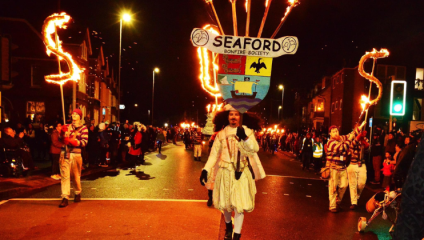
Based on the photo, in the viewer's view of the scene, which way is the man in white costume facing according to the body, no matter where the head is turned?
toward the camera

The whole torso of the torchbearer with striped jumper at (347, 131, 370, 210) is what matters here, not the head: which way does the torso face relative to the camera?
toward the camera

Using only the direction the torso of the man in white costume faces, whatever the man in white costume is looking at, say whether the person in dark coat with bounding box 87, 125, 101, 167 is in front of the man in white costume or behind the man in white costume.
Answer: behind

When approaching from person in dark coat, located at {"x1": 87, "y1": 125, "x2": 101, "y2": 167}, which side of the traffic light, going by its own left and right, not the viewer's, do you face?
right

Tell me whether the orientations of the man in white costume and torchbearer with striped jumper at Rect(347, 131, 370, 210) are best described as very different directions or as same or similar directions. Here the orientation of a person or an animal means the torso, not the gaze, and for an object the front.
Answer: same or similar directions

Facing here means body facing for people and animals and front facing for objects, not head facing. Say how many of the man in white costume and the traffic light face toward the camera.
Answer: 2

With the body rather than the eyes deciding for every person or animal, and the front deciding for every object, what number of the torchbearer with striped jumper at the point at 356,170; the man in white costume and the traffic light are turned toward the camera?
3

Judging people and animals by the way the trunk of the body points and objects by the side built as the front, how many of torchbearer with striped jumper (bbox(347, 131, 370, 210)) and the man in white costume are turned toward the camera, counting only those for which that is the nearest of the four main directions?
2

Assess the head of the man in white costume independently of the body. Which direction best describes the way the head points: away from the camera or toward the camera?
toward the camera

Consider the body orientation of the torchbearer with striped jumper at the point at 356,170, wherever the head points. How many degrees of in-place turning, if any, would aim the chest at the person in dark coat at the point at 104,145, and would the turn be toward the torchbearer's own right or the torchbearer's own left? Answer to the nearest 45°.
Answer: approximately 90° to the torchbearer's own right

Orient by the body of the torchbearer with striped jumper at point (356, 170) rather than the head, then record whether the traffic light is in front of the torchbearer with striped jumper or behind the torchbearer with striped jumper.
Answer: behind

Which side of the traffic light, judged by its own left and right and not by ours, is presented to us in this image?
front

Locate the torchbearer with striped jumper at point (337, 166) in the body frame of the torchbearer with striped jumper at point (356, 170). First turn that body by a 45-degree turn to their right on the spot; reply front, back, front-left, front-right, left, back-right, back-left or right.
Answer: front

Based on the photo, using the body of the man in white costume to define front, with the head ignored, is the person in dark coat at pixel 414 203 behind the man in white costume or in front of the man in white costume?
in front

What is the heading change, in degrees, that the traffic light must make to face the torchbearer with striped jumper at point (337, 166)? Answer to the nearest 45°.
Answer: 0° — it already faces them
